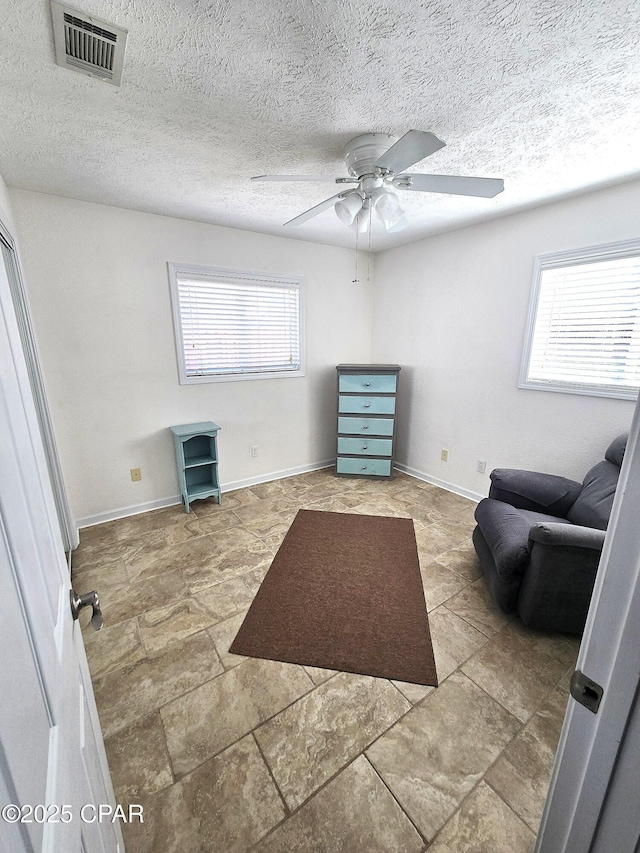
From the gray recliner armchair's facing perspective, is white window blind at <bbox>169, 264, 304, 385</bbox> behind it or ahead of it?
ahead

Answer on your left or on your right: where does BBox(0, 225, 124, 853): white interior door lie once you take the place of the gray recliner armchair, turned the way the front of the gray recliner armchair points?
on your left

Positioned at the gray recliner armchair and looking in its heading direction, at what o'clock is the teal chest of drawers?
The teal chest of drawers is roughly at 1 o'clock from the gray recliner armchair.

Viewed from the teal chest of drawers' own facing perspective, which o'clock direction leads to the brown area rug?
The brown area rug is roughly at 12 o'clock from the teal chest of drawers.

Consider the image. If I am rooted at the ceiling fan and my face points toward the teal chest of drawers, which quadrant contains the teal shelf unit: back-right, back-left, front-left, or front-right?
front-left

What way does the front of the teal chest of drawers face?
toward the camera

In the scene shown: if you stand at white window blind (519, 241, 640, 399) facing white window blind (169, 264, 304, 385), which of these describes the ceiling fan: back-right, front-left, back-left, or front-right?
front-left

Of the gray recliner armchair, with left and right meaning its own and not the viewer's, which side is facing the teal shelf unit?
front

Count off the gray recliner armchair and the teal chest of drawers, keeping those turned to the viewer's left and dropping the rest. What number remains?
1

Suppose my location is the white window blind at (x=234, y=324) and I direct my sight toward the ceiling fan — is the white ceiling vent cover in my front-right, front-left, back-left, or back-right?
front-right

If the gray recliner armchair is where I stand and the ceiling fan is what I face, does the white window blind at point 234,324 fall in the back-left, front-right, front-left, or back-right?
front-right

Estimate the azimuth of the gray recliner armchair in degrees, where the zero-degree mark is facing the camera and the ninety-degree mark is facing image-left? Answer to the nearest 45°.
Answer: approximately 90°

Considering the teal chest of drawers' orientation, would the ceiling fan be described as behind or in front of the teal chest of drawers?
in front

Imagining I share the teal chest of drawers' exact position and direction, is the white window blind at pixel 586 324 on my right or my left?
on my left
